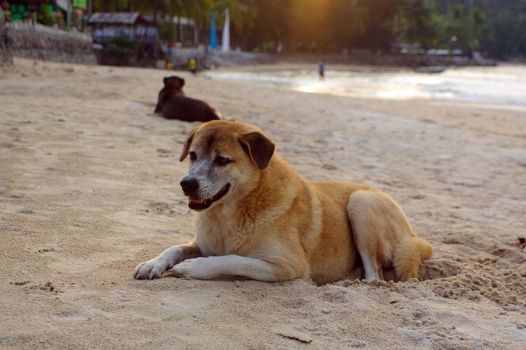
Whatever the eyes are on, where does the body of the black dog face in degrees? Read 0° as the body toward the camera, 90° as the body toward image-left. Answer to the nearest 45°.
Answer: approximately 135°

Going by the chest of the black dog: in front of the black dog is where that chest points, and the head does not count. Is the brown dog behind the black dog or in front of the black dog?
behind

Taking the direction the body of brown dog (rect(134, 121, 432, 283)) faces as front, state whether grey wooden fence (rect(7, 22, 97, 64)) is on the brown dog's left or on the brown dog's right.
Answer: on the brown dog's right

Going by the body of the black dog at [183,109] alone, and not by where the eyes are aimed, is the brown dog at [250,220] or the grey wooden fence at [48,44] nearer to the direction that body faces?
the grey wooden fence

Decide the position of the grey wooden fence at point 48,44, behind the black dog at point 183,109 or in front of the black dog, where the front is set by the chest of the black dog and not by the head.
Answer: in front

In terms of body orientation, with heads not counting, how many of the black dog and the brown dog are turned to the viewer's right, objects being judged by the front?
0

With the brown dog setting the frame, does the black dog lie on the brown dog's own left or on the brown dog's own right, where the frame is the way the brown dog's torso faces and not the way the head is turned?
on the brown dog's own right

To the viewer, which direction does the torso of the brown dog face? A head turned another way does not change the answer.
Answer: to the viewer's left
